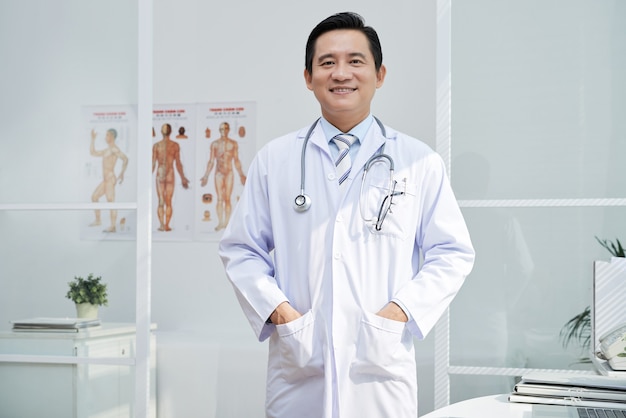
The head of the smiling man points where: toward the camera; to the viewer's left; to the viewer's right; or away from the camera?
toward the camera

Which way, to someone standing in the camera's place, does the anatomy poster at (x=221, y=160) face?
facing the viewer

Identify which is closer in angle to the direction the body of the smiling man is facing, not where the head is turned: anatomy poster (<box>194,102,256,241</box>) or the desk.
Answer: the desk

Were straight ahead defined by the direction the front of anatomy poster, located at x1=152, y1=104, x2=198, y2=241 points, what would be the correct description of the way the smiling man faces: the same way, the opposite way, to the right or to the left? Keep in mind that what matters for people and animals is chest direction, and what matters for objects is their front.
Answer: the same way

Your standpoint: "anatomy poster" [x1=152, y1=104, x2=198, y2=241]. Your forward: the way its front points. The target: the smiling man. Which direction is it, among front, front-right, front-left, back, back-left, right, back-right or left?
front

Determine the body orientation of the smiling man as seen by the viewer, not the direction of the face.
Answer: toward the camera

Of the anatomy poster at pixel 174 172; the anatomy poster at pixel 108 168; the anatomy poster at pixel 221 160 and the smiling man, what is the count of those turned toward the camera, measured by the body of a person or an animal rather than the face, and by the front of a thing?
4

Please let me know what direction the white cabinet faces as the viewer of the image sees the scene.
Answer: facing the viewer and to the right of the viewer

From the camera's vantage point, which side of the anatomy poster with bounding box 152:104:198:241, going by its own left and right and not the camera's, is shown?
front

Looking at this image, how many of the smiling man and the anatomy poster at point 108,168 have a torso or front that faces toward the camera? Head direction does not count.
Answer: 2

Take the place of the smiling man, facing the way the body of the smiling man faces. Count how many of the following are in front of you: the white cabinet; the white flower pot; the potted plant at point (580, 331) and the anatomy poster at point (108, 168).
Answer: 0
